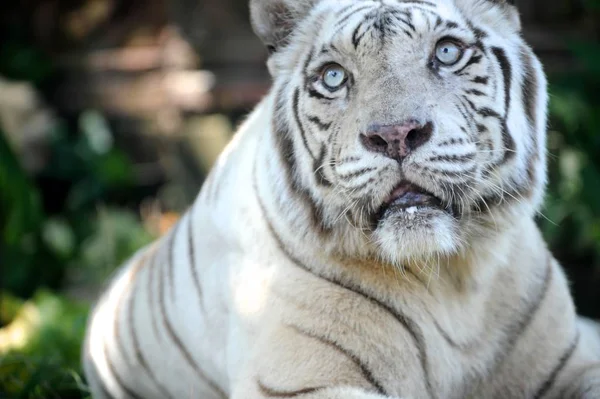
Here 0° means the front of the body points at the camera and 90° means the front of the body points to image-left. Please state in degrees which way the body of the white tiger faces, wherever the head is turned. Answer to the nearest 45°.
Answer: approximately 315°
